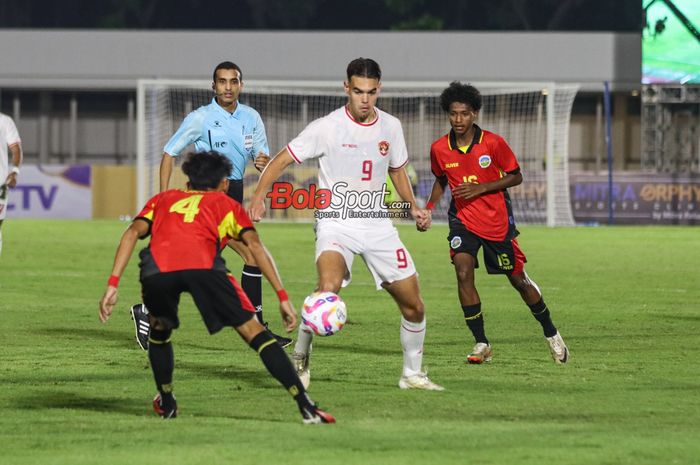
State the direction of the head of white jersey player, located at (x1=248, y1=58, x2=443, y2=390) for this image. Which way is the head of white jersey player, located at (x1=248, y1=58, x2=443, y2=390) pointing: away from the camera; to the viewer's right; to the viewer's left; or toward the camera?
toward the camera

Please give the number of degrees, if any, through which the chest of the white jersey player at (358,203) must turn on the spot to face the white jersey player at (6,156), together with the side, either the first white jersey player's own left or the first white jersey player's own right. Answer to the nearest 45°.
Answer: approximately 135° to the first white jersey player's own right

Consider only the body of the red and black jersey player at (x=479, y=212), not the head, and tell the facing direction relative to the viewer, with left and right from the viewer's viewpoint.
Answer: facing the viewer

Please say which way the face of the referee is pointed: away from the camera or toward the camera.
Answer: toward the camera

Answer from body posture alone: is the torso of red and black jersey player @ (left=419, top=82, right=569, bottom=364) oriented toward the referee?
no

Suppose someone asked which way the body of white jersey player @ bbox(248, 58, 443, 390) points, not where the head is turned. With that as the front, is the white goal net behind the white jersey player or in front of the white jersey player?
behind

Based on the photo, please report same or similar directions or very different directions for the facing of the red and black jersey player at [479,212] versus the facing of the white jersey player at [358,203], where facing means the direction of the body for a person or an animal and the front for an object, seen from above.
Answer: same or similar directions

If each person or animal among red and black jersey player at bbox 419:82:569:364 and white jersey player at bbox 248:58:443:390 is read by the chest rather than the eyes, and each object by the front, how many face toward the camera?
2

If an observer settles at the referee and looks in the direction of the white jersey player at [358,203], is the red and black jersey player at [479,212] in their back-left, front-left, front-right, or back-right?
front-left

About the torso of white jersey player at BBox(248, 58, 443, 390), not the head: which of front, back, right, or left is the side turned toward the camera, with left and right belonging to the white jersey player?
front
